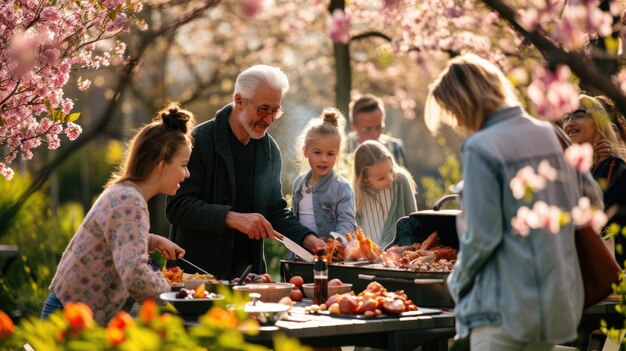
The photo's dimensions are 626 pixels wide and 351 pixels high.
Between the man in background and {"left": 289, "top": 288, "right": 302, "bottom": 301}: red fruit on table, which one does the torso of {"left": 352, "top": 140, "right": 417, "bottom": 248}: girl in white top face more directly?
the red fruit on table

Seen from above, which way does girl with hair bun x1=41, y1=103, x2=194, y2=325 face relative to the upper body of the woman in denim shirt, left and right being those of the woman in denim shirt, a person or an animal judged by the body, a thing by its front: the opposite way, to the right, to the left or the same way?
to the right

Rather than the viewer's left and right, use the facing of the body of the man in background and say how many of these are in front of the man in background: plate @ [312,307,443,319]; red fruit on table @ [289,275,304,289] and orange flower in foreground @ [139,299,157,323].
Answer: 3

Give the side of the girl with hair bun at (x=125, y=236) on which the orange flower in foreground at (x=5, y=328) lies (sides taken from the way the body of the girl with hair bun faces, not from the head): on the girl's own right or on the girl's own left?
on the girl's own right

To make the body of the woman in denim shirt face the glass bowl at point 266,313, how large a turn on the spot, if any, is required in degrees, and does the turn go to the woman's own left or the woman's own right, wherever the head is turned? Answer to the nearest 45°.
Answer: approximately 45° to the woman's own left

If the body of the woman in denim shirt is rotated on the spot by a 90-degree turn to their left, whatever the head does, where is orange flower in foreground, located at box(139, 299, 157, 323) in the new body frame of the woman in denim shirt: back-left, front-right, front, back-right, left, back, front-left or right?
front

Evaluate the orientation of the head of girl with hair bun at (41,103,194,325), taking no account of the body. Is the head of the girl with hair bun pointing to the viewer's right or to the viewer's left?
to the viewer's right

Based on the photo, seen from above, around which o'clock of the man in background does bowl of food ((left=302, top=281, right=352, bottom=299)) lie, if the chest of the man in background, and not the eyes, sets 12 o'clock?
The bowl of food is roughly at 12 o'clock from the man in background.

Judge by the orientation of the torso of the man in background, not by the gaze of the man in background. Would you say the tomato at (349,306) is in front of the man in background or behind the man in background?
in front

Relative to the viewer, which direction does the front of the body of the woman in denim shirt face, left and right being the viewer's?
facing away from the viewer and to the left of the viewer

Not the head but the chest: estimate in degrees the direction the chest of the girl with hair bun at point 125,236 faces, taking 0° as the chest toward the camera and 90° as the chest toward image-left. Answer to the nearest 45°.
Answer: approximately 270°

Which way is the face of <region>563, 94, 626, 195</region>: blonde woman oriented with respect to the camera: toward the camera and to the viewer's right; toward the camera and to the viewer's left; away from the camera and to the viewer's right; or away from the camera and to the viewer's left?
toward the camera and to the viewer's left
